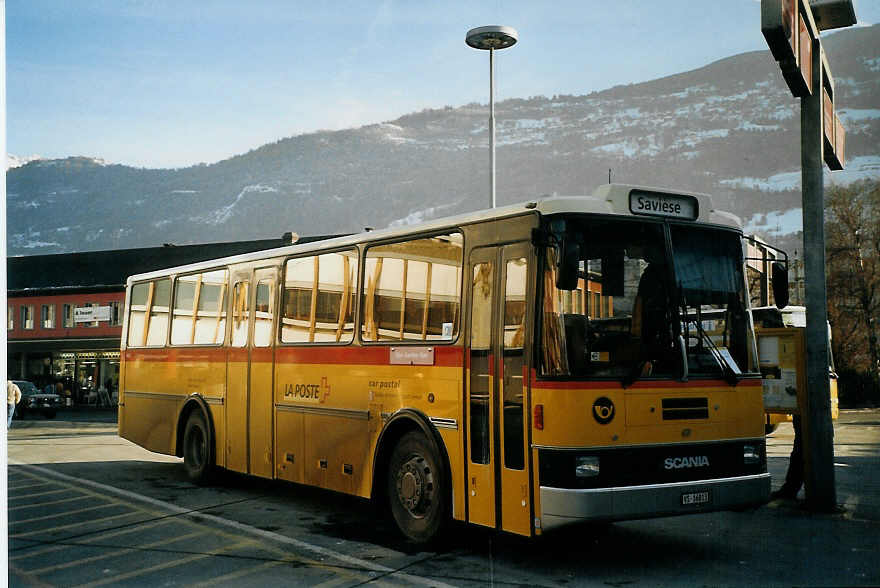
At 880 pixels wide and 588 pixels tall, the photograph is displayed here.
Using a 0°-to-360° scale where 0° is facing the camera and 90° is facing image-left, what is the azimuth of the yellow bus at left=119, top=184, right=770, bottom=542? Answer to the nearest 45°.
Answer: approximately 315°

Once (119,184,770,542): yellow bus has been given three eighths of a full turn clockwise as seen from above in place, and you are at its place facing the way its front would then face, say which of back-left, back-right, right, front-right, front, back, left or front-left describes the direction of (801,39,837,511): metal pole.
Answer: back-right

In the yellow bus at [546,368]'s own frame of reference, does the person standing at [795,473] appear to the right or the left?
on its left

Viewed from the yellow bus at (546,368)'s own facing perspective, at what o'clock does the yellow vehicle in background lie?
The yellow vehicle in background is roughly at 9 o'clock from the yellow bus.

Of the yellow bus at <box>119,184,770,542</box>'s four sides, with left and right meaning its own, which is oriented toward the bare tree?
left

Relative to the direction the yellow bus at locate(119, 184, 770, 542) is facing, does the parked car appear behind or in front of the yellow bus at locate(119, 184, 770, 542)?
behind
